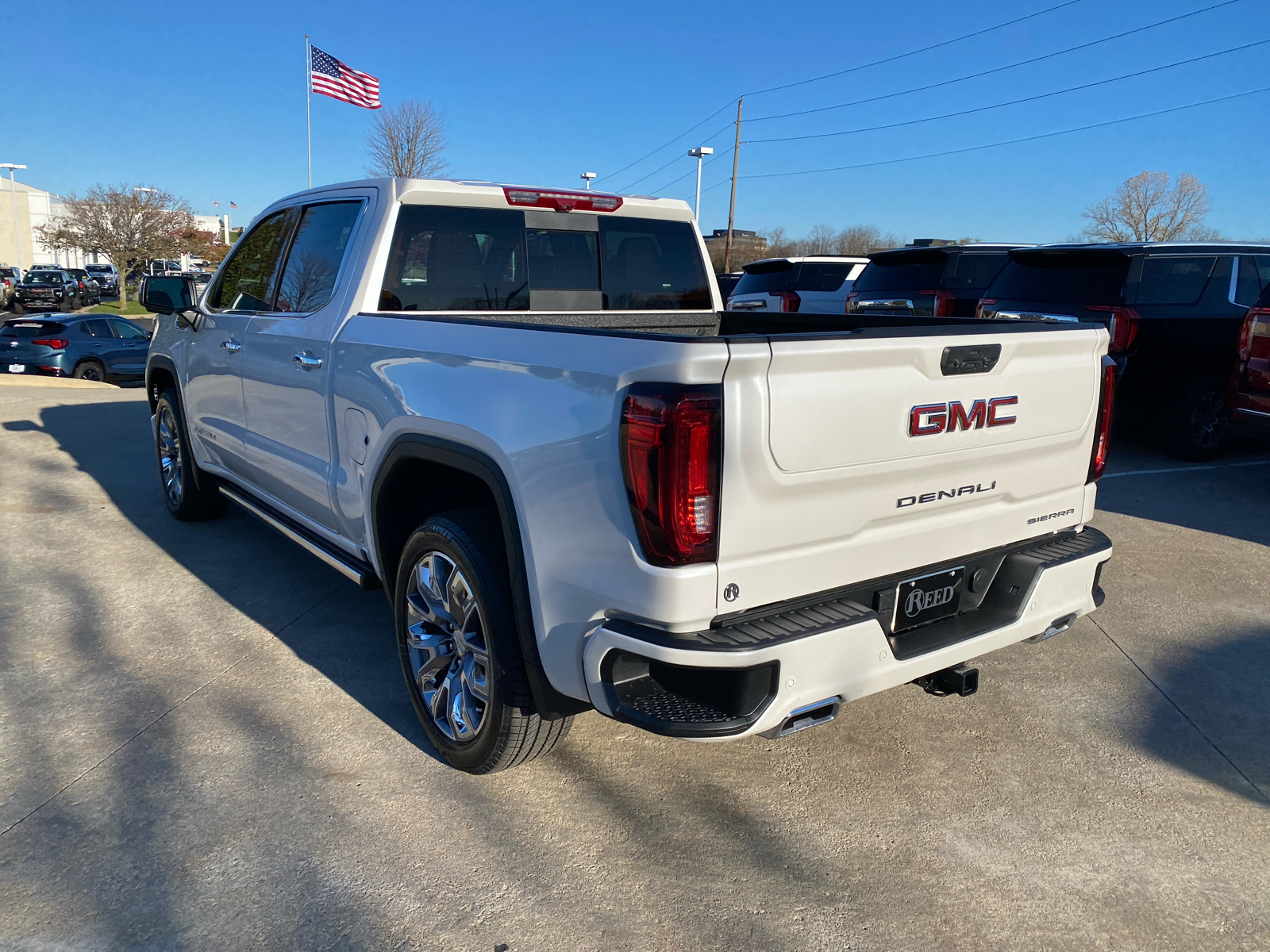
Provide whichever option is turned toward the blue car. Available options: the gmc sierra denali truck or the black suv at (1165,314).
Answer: the gmc sierra denali truck

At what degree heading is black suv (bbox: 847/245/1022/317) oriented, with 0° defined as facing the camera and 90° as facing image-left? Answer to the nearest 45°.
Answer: approximately 225°

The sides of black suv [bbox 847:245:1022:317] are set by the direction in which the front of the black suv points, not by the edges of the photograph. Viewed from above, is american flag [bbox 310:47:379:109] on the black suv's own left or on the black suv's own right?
on the black suv's own left

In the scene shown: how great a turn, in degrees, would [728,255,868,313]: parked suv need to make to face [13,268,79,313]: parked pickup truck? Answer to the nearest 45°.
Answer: approximately 90° to its left

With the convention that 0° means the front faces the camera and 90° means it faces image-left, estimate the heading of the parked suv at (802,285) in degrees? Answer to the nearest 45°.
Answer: approximately 225°

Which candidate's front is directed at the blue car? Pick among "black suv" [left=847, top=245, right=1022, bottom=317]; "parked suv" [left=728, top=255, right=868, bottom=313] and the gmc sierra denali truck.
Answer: the gmc sierra denali truck

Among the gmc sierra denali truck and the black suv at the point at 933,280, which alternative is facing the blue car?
the gmc sierra denali truck

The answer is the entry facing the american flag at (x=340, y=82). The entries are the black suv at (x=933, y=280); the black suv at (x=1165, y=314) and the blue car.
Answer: the blue car

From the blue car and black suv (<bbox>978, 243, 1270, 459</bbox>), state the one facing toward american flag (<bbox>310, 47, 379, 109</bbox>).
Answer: the blue car

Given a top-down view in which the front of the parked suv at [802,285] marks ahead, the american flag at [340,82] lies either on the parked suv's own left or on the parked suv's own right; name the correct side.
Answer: on the parked suv's own left

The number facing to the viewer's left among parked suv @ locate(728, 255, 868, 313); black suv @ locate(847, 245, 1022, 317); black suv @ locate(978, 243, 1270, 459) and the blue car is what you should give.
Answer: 0

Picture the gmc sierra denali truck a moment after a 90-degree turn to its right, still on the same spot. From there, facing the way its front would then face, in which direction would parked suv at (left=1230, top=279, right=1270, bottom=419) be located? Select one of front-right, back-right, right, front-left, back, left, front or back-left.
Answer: front

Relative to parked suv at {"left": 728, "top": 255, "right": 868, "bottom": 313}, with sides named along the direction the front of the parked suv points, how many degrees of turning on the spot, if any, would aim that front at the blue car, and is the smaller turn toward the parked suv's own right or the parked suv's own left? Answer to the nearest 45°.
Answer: approximately 135° to the parked suv's own left

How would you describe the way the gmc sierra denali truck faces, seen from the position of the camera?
facing away from the viewer and to the left of the viewer

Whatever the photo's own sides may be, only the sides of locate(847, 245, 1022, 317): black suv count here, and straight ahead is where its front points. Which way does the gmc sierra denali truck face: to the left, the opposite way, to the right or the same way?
to the left

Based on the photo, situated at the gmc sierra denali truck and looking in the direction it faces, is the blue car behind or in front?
in front
